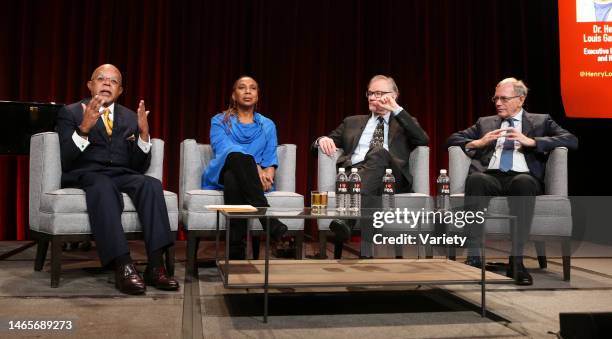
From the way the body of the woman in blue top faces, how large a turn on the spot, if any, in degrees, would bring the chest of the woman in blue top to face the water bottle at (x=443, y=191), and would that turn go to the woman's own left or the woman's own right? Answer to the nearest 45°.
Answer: approximately 45° to the woman's own left

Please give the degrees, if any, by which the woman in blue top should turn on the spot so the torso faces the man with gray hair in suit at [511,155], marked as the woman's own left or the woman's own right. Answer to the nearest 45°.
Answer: approximately 90° to the woman's own left

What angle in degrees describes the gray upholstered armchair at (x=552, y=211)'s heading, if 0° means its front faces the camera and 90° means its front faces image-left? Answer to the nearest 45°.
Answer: approximately 45°

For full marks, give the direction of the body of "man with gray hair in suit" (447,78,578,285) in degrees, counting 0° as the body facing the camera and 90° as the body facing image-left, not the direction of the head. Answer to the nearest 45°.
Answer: approximately 0°

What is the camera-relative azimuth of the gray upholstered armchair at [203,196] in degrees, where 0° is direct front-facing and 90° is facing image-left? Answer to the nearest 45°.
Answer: approximately 0°

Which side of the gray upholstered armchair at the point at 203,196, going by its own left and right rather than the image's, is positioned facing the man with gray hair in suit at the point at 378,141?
left

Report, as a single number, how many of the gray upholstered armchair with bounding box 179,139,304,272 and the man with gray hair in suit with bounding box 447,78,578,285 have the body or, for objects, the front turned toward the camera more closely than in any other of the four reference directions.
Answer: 2
